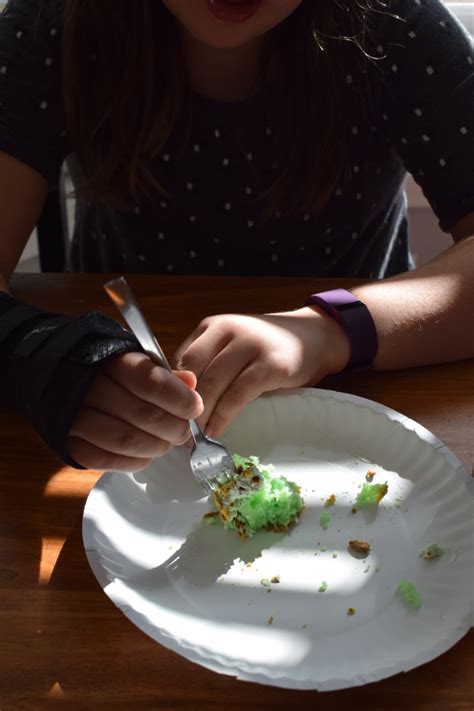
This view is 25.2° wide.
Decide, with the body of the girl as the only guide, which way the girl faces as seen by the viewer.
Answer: toward the camera
